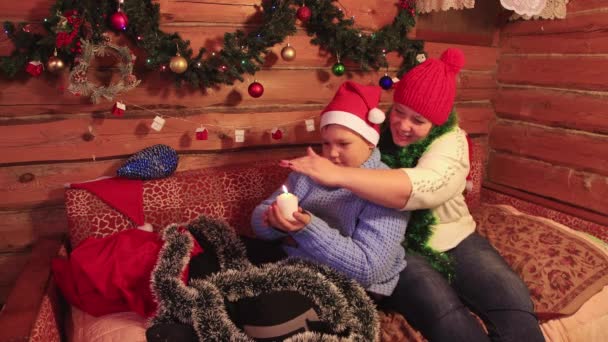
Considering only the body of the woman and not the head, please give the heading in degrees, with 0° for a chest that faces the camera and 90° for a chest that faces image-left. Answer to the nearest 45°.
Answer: approximately 45°

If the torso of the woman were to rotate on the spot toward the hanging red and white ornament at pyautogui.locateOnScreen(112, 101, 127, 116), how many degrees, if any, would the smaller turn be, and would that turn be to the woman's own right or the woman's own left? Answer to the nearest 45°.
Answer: approximately 45° to the woman's own right

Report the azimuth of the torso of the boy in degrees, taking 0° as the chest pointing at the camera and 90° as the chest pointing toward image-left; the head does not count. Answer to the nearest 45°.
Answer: approximately 45°

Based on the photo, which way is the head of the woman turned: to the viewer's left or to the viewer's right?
to the viewer's left

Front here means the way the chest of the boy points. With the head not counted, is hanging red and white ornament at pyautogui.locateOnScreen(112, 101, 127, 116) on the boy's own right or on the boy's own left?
on the boy's own right

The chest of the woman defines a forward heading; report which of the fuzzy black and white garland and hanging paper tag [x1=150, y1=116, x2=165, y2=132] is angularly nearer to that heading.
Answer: the fuzzy black and white garland

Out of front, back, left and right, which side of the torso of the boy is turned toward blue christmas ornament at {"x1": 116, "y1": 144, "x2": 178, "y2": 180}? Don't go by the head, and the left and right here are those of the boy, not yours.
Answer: right

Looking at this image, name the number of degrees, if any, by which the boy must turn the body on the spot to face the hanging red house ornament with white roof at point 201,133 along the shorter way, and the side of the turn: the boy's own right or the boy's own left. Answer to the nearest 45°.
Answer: approximately 90° to the boy's own right
